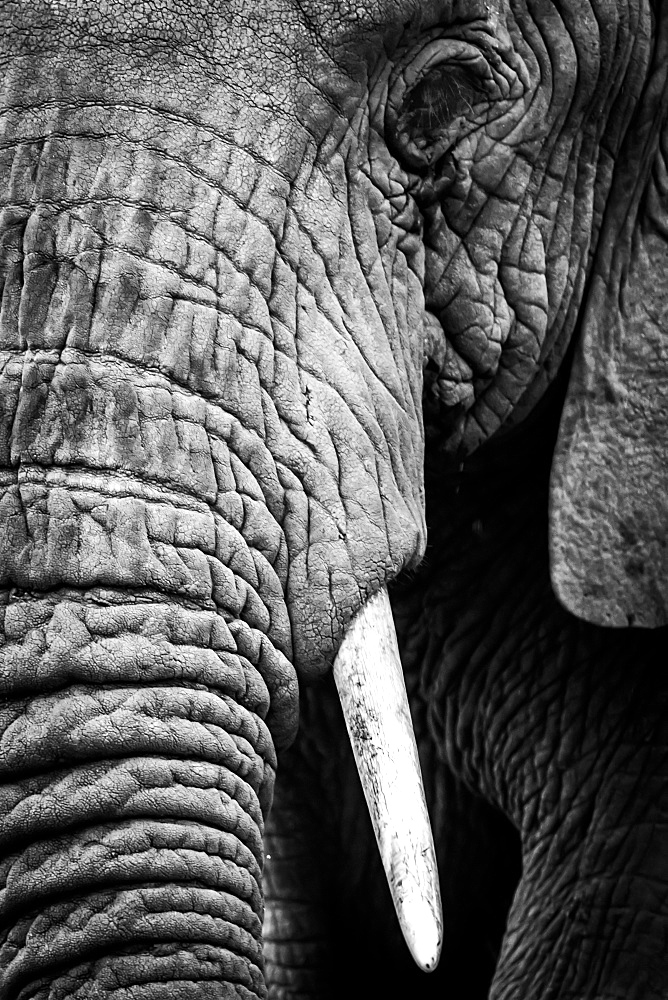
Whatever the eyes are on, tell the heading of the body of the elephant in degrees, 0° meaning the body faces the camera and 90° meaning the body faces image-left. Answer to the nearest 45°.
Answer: approximately 0°
